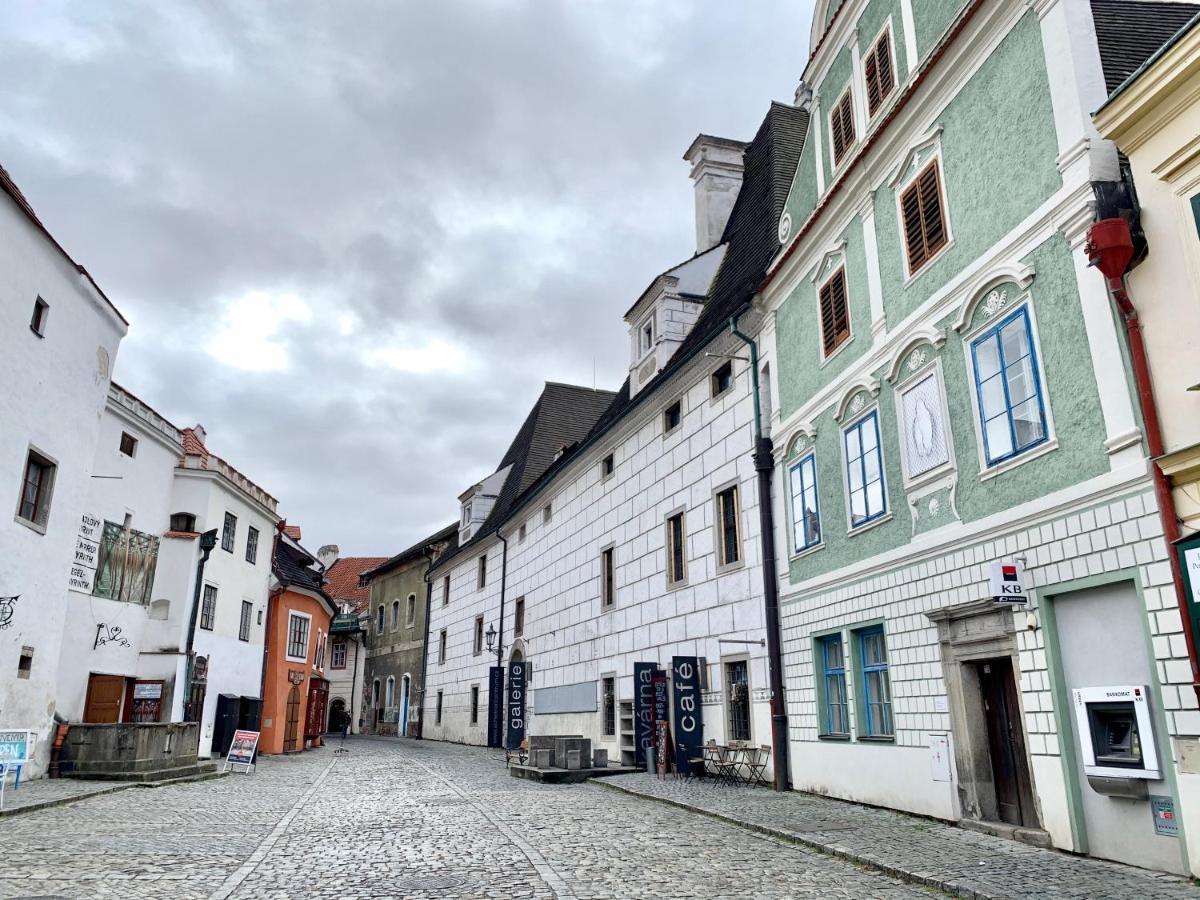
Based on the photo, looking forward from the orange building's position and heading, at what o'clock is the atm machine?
The atm machine is roughly at 1 o'clock from the orange building.

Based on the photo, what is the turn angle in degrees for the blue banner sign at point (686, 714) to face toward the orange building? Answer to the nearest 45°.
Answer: approximately 135° to its right

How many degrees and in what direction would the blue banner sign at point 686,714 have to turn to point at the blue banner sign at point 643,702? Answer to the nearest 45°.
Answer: approximately 135° to its right

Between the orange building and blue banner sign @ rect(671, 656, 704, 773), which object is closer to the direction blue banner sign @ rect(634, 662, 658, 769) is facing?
the blue banner sign

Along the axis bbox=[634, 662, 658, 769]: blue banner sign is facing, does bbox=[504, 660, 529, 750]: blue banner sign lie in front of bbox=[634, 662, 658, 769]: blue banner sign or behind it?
behind

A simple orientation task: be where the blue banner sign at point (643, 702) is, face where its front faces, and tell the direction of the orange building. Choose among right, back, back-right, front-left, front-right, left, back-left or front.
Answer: back-right

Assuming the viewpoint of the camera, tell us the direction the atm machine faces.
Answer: facing the viewer and to the left of the viewer

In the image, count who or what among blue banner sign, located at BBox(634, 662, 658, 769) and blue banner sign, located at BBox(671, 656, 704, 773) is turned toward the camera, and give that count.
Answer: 2

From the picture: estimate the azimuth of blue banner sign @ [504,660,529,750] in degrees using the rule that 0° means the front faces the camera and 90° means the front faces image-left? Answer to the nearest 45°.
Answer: approximately 0°

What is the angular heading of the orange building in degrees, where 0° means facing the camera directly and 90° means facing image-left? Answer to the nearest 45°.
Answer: approximately 315°

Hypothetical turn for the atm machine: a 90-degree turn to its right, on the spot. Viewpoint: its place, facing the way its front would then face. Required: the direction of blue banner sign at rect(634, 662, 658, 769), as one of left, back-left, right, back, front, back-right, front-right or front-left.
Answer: front

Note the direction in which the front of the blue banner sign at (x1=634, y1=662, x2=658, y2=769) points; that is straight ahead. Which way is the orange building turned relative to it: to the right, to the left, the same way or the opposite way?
to the left

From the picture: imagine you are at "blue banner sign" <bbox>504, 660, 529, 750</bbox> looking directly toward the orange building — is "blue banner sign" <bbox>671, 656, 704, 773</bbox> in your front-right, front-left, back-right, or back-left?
back-left

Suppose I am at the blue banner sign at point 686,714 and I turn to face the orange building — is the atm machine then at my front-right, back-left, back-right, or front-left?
back-left

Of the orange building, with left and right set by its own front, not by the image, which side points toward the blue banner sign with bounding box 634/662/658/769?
front

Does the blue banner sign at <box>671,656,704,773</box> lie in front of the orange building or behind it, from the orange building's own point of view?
in front
